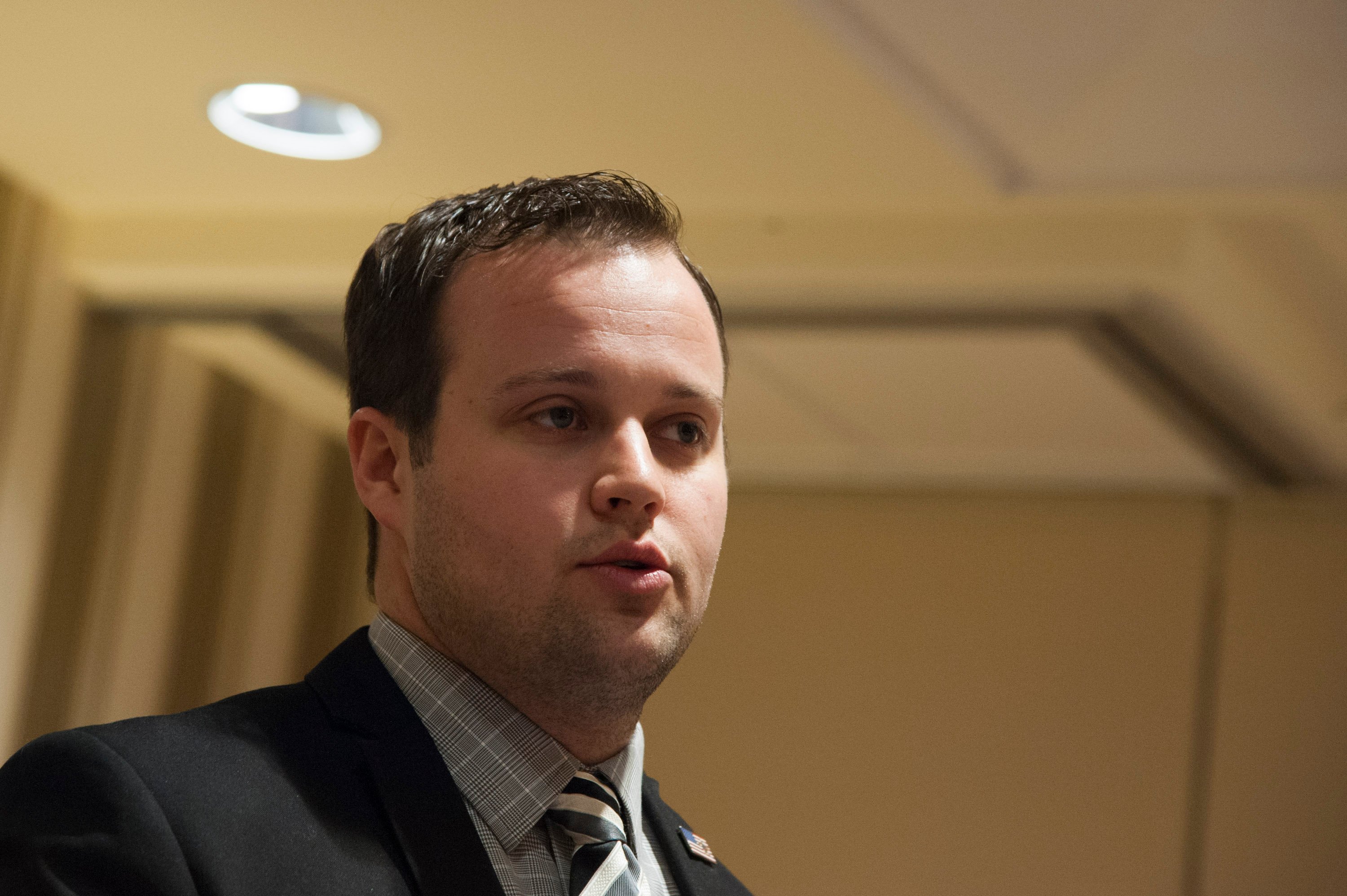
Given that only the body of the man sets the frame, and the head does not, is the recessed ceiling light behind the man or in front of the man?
behind

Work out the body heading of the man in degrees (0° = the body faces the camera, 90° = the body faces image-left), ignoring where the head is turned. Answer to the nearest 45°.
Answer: approximately 315°
